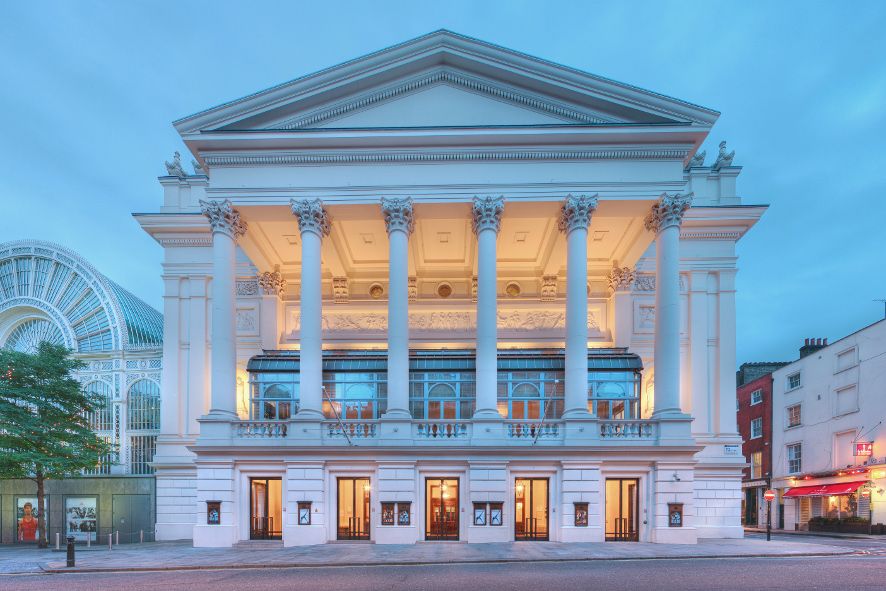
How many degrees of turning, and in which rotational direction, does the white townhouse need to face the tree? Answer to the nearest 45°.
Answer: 0° — it already faces it

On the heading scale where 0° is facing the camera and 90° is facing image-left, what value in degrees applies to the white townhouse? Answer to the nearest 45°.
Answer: approximately 45°

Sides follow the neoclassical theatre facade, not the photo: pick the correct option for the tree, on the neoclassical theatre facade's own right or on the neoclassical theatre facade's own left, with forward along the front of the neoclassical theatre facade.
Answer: on the neoclassical theatre facade's own right
